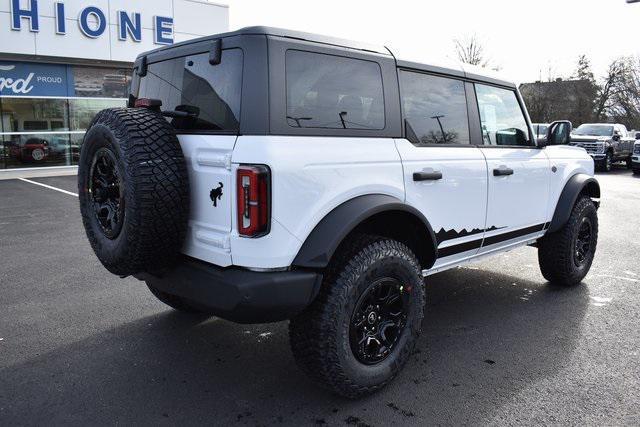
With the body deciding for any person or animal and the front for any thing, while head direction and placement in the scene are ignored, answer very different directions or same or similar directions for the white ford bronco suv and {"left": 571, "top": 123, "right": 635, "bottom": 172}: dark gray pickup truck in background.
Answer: very different directions

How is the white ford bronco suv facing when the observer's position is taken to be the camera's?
facing away from the viewer and to the right of the viewer

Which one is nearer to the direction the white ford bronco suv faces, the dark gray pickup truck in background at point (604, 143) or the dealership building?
the dark gray pickup truck in background

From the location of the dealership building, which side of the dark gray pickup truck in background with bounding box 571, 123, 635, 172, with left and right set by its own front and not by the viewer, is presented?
front

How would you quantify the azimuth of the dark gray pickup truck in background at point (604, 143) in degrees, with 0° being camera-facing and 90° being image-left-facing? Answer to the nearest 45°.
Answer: approximately 45°

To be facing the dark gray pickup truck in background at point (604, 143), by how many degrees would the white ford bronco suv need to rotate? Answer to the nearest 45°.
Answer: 0° — it already faces it

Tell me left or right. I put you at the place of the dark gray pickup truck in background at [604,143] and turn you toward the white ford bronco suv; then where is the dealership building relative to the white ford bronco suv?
right
